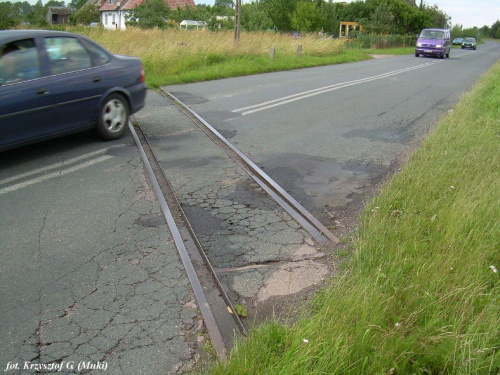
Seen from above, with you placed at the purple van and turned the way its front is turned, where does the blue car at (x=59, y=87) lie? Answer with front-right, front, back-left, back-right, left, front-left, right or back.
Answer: front

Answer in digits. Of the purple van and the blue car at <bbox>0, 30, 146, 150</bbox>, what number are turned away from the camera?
0

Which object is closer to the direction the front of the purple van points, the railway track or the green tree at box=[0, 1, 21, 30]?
the railway track

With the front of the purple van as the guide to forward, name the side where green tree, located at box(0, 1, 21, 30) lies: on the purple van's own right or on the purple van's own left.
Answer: on the purple van's own right

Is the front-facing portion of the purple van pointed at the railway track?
yes

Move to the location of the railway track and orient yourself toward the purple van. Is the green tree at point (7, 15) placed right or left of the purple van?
left
